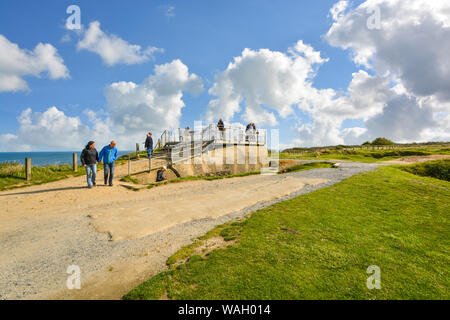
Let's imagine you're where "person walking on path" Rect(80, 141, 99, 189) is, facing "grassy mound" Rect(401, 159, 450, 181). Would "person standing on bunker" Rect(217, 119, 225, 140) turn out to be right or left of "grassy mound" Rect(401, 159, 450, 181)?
left

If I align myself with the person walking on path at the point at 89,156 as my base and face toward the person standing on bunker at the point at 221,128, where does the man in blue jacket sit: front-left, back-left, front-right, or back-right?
front-right

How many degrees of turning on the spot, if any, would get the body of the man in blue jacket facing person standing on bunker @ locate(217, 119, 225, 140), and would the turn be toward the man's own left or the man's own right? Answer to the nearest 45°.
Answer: approximately 135° to the man's own left

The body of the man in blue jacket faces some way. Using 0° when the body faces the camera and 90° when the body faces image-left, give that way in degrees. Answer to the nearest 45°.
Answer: approximately 0°
